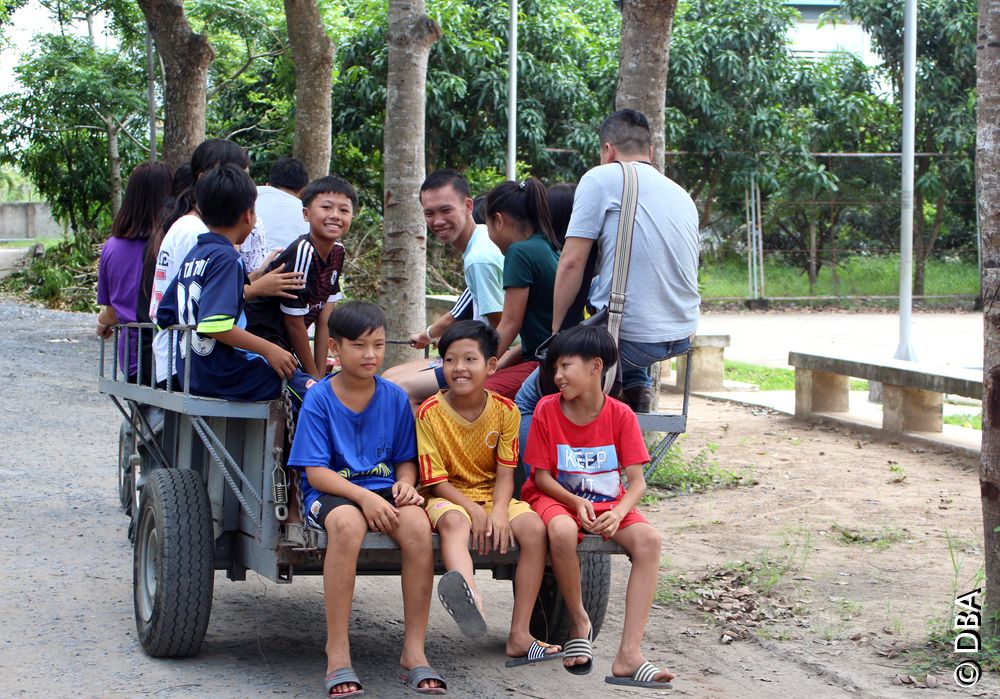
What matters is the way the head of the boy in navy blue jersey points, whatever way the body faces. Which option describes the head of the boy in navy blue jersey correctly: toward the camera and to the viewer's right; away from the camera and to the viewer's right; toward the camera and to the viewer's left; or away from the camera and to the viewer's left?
away from the camera and to the viewer's right

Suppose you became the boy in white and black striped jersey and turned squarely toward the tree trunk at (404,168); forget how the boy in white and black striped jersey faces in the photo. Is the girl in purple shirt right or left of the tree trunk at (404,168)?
left

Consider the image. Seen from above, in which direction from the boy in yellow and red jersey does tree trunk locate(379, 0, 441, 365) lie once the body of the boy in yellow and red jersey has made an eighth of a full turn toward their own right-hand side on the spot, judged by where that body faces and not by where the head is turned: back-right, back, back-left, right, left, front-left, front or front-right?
back-right

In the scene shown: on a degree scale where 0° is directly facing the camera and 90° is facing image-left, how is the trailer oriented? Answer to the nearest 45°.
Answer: approximately 135°

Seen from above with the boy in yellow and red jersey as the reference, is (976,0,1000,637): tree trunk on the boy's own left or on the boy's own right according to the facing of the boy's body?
on the boy's own left

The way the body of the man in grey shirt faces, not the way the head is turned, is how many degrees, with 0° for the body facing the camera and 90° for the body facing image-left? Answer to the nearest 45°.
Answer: approximately 135°

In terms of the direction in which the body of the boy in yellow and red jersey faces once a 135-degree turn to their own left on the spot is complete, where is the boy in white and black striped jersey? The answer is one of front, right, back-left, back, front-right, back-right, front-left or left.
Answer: left

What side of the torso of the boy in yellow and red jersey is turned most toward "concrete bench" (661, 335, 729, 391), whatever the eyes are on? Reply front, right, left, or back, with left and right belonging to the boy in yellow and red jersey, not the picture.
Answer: back

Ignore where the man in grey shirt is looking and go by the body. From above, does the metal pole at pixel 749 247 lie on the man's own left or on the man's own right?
on the man's own right

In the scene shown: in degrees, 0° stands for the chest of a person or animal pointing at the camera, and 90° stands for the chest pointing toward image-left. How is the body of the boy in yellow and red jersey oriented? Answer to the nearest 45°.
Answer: approximately 0°

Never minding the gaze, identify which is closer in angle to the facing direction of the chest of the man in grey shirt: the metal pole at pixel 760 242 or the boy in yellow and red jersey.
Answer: the metal pole

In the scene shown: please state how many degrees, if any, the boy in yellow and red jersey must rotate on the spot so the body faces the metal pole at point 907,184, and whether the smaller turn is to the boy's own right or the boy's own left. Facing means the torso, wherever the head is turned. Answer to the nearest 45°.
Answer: approximately 135° to the boy's own left
